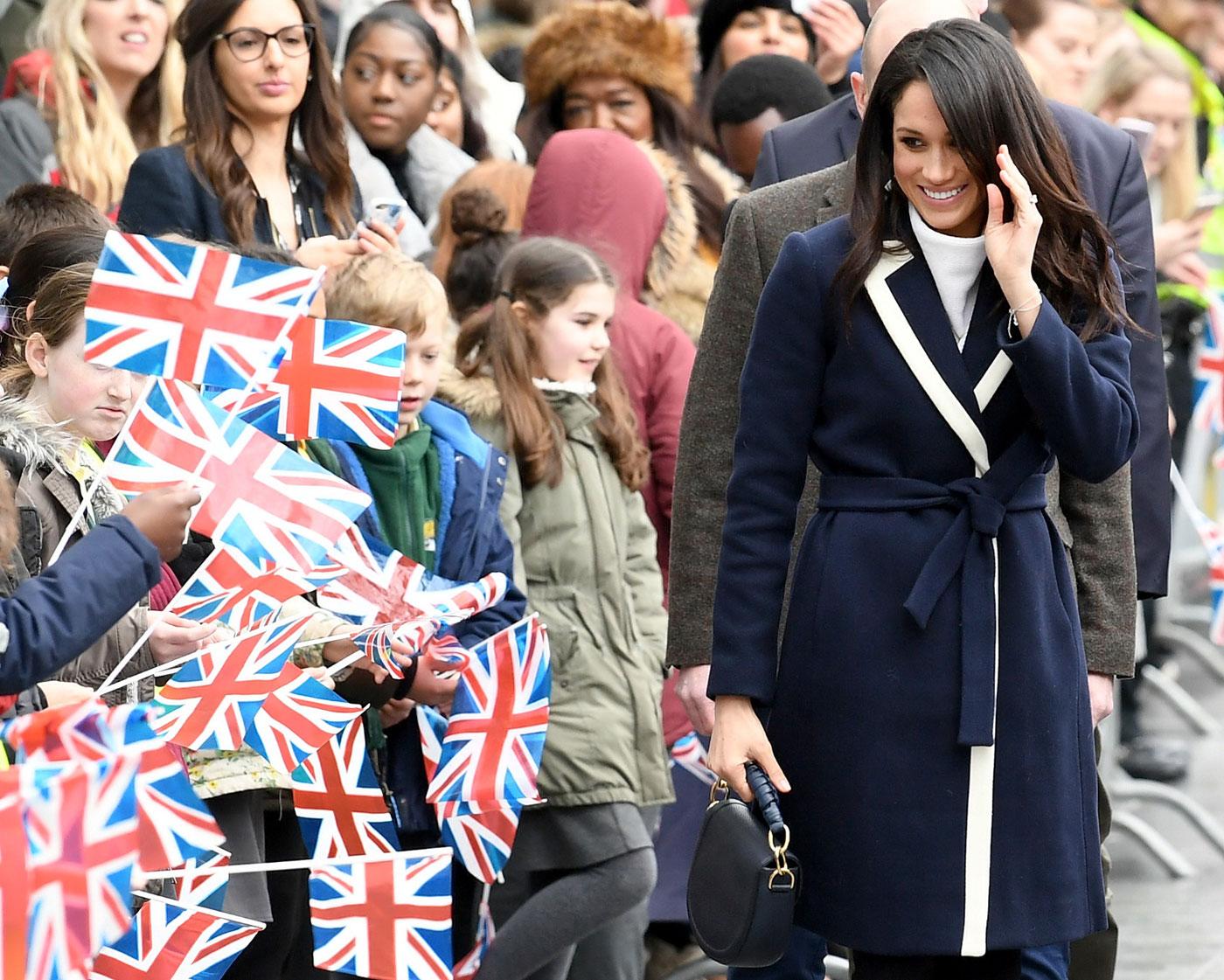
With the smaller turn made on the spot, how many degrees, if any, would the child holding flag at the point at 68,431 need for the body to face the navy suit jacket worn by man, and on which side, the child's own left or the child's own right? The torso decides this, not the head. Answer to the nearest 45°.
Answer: approximately 45° to the child's own left

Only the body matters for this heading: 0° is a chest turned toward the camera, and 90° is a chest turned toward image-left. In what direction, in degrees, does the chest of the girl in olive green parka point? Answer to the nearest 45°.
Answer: approximately 315°

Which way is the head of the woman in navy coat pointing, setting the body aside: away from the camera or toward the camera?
toward the camera

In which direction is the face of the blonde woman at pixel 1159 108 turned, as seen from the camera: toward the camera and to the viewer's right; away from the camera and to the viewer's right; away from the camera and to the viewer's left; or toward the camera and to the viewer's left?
toward the camera and to the viewer's left

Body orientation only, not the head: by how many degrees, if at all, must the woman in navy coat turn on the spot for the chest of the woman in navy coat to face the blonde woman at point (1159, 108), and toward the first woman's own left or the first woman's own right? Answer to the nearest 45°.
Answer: approximately 180°

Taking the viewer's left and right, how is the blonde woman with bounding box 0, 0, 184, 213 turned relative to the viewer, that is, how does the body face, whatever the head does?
facing the viewer and to the right of the viewer

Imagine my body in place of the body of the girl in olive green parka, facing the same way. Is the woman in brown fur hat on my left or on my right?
on my left

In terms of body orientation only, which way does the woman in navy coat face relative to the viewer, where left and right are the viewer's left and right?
facing the viewer
